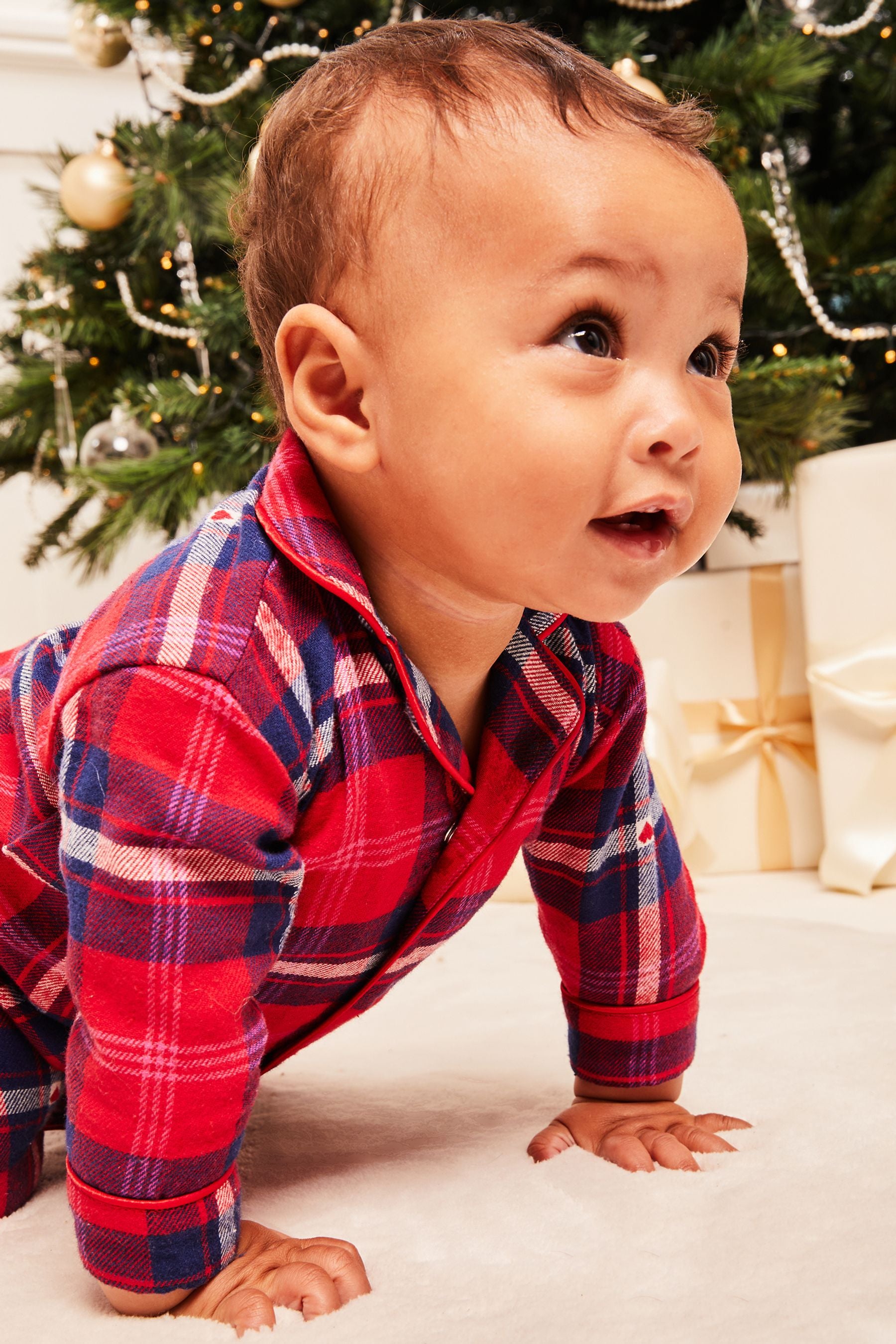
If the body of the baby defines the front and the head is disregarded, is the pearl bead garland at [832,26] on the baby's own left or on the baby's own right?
on the baby's own left

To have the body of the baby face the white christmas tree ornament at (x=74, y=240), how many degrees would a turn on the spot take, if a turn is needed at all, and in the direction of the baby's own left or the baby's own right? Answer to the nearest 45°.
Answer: approximately 135° to the baby's own left

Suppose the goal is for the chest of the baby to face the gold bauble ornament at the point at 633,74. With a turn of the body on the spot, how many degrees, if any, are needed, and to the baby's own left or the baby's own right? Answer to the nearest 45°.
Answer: approximately 135° to the baby's own left

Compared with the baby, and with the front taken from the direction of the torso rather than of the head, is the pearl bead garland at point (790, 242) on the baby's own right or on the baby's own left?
on the baby's own left

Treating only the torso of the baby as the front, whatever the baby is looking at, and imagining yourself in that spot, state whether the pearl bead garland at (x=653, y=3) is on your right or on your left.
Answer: on your left

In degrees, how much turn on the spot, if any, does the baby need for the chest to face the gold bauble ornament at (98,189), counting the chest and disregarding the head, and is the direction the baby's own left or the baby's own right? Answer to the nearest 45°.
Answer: approximately 135° to the baby's own left

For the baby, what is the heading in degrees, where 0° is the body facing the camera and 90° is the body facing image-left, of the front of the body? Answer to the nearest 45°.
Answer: approximately 315°

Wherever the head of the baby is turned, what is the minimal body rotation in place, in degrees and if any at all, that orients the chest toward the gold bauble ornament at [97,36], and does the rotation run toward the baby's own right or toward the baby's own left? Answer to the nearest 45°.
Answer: approximately 135° to the baby's own left
